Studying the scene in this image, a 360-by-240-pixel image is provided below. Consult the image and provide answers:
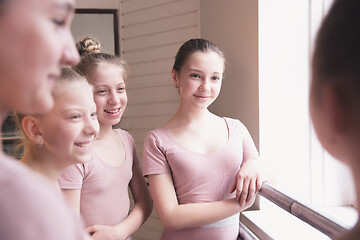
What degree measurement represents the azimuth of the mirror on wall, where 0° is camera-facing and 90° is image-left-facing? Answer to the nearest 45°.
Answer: approximately 0°

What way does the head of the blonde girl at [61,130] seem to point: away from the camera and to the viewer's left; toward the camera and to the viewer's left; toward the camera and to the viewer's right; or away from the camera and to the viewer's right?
toward the camera and to the viewer's right

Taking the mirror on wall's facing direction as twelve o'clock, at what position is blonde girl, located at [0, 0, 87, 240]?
The blonde girl is roughly at 12 o'clock from the mirror on wall.

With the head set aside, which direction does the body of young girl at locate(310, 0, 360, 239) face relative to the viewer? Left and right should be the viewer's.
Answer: facing away from the viewer and to the left of the viewer

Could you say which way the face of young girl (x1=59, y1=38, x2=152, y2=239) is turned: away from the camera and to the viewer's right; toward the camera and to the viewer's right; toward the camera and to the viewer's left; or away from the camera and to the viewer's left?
toward the camera and to the viewer's right

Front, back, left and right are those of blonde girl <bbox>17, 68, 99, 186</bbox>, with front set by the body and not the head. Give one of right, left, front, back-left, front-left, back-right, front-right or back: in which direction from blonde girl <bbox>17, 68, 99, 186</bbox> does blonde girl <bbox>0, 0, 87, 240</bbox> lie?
front-right

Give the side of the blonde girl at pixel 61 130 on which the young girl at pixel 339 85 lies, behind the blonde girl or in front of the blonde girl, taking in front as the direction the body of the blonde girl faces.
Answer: in front

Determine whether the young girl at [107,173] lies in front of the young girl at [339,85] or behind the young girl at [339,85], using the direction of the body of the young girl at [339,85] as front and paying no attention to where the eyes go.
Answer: in front

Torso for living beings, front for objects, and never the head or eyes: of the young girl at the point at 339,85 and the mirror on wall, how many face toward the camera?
1

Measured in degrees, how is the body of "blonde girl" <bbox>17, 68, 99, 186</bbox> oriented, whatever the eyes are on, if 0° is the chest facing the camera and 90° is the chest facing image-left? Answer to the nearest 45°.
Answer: approximately 315°
